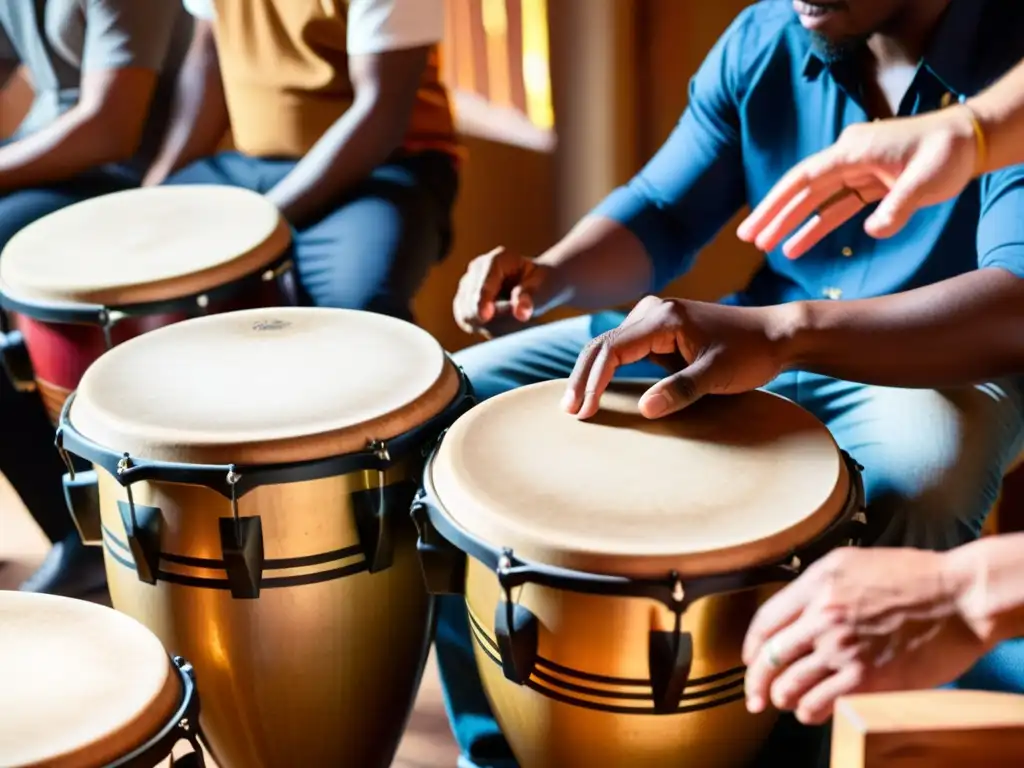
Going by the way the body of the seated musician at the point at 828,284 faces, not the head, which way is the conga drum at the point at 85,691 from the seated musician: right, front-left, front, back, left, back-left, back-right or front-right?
front

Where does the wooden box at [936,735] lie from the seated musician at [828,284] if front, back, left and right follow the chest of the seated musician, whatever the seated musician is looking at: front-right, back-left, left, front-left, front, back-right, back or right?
front-left

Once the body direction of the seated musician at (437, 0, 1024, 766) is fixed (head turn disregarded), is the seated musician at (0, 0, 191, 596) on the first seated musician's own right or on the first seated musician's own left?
on the first seated musician's own right

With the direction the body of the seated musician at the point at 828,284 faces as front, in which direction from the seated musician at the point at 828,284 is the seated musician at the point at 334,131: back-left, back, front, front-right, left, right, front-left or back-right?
right

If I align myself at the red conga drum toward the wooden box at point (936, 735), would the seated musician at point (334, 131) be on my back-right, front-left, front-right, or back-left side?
back-left

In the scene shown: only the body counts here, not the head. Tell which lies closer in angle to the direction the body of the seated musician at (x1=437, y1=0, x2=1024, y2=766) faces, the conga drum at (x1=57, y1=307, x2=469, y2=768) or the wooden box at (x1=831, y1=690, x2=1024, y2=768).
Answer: the conga drum

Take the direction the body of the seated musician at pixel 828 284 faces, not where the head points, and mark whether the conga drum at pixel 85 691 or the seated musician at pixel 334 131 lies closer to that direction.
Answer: the conga drum

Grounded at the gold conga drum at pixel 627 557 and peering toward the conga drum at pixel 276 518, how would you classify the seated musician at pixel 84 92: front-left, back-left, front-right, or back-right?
front-right

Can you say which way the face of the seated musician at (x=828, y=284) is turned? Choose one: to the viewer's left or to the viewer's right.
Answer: to the viewer's left

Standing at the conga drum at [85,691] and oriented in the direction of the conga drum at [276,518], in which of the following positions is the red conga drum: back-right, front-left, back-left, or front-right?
front-left

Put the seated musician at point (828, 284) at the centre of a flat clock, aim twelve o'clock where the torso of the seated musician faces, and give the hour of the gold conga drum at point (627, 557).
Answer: The gold conga drum is roughly at 11 o'clock from the seated musician.
